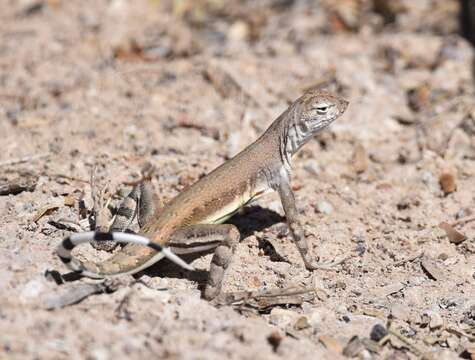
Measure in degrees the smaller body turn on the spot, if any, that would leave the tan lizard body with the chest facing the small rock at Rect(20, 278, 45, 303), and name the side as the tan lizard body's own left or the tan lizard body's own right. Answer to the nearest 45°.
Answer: approximately 135° to the tan lizard body's own right

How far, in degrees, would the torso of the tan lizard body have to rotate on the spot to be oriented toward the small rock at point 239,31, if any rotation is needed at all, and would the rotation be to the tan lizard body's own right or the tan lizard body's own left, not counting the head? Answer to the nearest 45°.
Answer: approximately 90° to the tan lizard body's own left

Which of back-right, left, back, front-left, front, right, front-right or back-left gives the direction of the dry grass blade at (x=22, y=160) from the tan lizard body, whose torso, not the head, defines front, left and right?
back-left

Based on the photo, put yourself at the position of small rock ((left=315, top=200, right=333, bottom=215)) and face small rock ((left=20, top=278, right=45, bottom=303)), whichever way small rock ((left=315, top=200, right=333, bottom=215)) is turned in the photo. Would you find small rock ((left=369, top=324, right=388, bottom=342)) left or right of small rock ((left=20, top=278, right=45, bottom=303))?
left

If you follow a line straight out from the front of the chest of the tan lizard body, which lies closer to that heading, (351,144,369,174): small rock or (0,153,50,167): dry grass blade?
the small rock

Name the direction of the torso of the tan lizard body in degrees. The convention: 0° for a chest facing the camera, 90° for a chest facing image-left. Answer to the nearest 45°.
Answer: approximately 270°

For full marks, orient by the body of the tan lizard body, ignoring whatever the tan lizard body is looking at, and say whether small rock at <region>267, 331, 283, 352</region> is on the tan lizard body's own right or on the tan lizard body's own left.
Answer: on the tan lizard body's own right

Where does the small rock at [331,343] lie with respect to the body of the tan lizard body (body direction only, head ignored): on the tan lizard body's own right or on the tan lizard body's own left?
on the tan lizard body's own right
